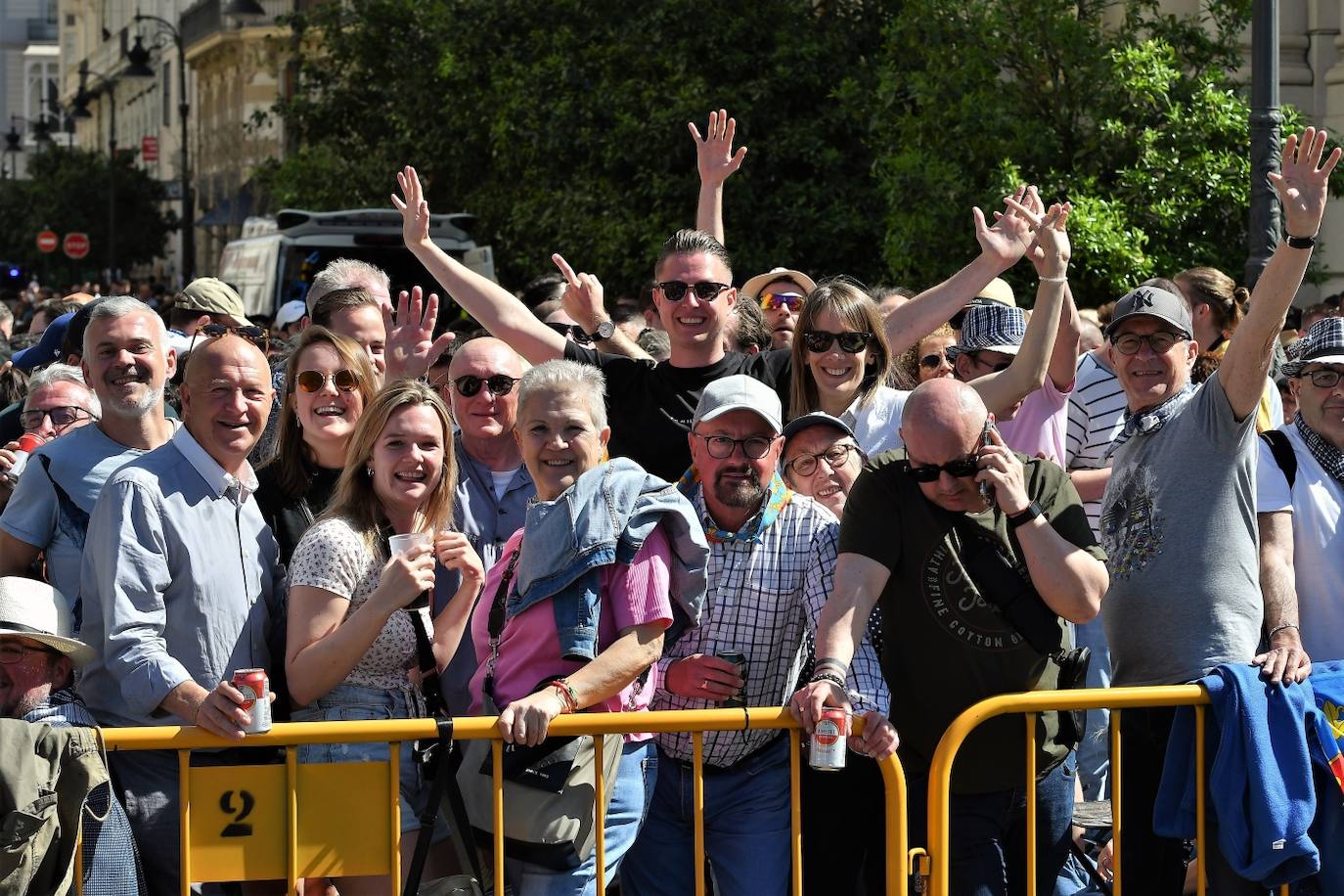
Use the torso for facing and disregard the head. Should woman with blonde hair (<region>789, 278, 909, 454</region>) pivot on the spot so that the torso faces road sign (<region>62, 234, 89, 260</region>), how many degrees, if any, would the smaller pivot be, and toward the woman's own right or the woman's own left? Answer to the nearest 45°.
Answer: approximately 135° to the woman's own right

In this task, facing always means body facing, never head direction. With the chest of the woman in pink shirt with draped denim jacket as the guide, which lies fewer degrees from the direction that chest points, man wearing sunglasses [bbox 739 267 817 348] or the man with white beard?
the man with white beard

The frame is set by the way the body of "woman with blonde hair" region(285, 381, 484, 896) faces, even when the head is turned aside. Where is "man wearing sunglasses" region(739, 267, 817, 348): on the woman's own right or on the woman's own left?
on the woman's own left

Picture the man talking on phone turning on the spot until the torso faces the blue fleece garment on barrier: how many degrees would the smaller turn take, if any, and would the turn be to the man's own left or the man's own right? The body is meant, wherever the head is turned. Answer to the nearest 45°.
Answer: approximately 90° to the man's own left

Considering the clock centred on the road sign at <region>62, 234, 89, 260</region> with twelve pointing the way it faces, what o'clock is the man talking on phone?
The man talking on phone is roughly at 12 o'clock from the road sign.

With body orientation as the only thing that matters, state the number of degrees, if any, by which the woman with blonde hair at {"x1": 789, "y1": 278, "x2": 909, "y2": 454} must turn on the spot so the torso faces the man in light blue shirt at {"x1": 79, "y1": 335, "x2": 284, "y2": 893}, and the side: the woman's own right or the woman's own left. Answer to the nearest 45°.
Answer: approximately 45° to the woman's own right

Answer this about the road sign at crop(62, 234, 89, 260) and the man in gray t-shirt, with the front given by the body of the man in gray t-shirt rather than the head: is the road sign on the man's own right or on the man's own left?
on the man's own right

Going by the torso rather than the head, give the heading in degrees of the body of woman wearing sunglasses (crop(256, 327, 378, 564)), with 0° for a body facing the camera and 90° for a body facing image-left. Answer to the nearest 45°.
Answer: approximately 0°

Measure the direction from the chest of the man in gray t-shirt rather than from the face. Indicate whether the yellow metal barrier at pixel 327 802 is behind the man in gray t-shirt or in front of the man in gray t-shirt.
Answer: in front

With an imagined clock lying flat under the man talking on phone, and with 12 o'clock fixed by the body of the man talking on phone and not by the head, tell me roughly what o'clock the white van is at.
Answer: The white van is roughly at 5 o'clock from the man talking on phone.

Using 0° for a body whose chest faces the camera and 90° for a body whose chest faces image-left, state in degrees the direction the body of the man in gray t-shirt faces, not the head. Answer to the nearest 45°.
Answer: approximately 45°

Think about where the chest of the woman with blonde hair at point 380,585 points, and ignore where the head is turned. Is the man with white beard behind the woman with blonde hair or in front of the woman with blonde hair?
behind
